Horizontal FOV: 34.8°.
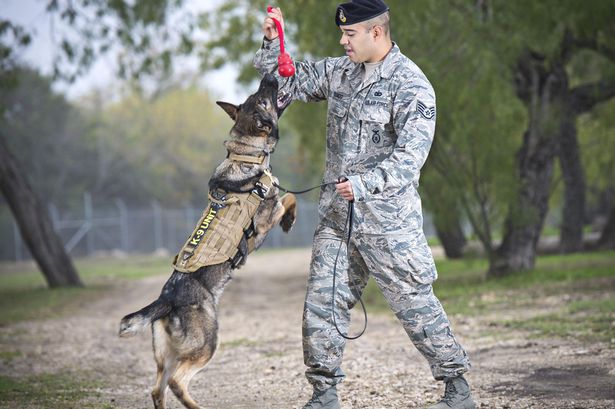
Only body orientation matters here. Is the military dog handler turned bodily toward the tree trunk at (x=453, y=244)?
no

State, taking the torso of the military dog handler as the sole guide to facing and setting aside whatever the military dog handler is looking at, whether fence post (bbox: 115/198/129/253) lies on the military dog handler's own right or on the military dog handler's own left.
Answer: on the military dog handler's own right

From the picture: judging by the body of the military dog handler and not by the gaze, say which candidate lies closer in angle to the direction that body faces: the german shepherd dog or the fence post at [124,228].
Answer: the german shepherd dog

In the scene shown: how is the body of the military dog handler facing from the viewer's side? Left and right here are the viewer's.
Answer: facing the viewer and to the left of the viewer

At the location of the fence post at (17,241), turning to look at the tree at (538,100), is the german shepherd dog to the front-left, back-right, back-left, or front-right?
front-right

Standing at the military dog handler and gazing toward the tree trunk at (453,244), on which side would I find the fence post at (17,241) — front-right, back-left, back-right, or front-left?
front-left

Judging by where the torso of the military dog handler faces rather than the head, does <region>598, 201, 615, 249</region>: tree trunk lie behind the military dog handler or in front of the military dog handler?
behind

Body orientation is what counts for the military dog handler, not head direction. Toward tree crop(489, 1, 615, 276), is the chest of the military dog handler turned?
no
